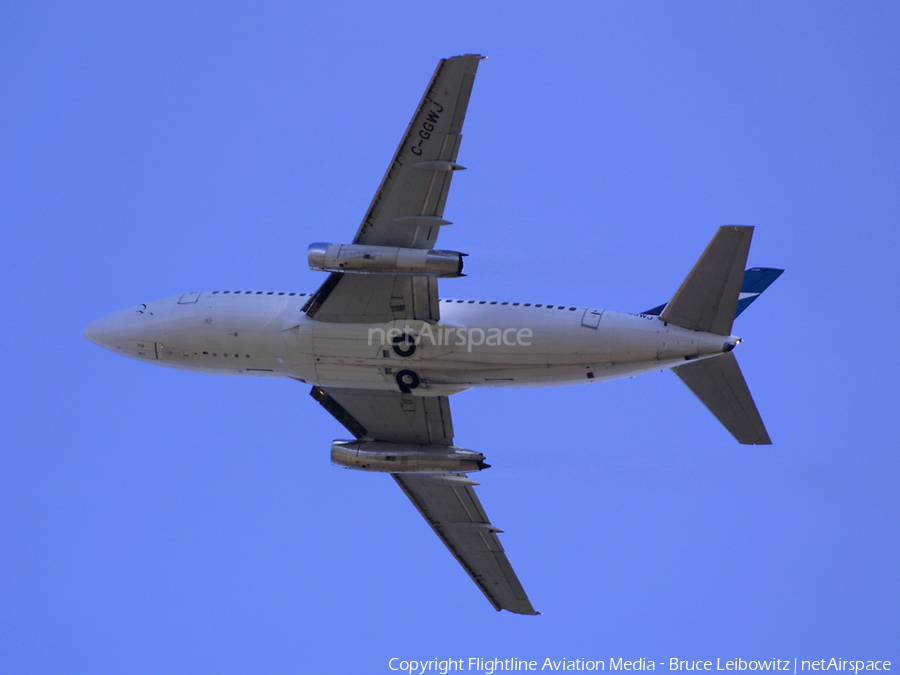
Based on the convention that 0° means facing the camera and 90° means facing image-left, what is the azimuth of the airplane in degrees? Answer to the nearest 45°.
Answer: approximately 90°
